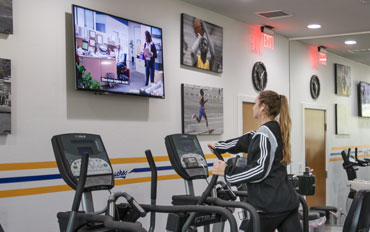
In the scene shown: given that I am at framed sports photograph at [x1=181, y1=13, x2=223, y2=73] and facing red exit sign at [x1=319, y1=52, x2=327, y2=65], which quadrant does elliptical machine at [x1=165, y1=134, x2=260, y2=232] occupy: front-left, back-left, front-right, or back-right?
back-right

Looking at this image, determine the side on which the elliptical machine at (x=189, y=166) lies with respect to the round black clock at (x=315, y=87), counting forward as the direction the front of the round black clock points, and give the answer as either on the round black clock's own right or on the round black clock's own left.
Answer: on the round black clock's own right

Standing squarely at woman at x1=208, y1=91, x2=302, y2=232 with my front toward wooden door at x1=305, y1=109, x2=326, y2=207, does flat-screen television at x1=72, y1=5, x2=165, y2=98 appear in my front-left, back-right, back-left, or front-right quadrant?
front-left

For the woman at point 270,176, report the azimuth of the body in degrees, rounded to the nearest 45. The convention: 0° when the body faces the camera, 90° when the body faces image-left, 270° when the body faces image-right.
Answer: approximately 90°

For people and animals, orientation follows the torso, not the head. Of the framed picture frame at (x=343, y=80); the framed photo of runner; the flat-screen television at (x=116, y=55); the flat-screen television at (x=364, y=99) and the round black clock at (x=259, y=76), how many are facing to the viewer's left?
0

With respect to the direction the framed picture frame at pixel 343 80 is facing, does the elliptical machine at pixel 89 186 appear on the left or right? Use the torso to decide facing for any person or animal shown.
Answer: on its right

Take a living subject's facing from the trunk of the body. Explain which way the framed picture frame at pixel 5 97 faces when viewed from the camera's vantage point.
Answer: facing the viewer and to the right of the viewer

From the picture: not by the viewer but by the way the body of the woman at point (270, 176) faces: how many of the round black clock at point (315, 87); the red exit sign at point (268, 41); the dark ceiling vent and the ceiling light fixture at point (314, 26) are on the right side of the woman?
4

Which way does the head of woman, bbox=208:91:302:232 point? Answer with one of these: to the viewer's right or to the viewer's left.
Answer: to the viewer's left

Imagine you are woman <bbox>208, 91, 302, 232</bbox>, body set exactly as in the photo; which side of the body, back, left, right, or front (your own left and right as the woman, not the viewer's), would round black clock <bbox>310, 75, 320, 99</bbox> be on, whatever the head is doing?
right
